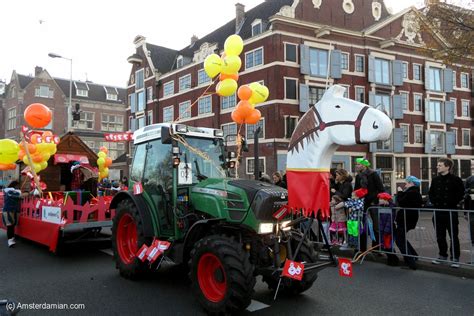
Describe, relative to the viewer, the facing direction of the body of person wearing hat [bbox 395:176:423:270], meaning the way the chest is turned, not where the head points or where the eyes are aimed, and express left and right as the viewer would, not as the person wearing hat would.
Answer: facing to the left of the viewer

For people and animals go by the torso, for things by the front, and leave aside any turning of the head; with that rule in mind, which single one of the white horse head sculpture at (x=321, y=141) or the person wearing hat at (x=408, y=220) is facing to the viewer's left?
the person wearing hat

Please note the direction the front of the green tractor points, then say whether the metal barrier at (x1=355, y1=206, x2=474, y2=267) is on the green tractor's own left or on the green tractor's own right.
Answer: on the green tractor's own left

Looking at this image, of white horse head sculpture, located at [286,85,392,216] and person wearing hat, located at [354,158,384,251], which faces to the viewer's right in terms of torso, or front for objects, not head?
the white horse head sculpture

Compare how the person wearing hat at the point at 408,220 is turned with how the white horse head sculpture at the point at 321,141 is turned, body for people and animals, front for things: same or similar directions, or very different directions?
very different directions

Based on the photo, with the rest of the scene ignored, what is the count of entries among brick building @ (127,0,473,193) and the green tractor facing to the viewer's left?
0

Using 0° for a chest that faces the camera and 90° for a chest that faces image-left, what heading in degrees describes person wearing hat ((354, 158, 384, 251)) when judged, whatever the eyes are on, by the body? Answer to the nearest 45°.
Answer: approximately 45°

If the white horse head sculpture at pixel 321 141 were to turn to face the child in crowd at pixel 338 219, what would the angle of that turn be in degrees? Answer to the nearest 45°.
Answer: approximately 90° to its left

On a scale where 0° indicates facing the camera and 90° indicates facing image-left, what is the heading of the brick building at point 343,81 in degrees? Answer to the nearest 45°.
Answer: approximately 315°

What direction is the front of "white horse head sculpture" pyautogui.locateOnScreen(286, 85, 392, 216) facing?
to the viewer's right

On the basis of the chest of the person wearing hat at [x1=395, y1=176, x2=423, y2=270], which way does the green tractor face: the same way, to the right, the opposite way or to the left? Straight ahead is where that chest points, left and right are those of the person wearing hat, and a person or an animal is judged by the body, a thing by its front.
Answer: the opposite way

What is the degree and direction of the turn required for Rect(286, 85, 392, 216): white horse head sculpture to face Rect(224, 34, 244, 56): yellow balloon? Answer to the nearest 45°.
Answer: approximately 135° to its left
